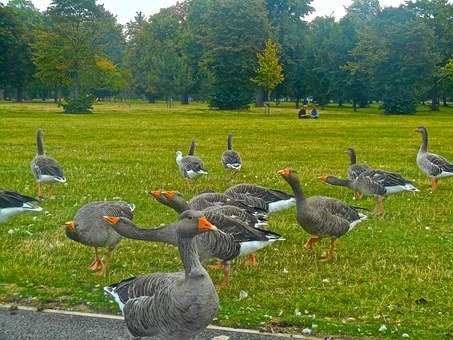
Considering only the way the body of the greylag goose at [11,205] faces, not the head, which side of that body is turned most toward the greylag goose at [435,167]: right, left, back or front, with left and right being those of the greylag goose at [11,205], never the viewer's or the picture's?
back

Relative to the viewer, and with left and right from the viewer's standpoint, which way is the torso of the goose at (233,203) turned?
facing to the left of the viewer

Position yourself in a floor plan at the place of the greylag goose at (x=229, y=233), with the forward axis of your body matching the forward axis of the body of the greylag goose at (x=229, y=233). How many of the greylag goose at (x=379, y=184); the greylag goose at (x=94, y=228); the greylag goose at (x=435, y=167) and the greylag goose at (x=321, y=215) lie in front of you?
1

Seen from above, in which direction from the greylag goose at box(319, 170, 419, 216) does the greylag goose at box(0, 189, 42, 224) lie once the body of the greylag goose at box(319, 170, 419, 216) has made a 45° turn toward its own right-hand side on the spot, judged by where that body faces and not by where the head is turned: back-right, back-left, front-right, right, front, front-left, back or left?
left

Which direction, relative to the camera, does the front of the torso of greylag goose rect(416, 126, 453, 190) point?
to the viewer's left

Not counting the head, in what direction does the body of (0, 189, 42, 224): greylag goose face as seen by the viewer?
to the viewer's left

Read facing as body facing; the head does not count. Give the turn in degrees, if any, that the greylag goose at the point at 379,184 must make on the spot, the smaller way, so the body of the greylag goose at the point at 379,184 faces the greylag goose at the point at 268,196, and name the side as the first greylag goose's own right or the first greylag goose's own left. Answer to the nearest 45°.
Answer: approximately 45° to the first greylag goose's own left

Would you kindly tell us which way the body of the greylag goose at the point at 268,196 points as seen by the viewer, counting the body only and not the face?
to the viewer's left

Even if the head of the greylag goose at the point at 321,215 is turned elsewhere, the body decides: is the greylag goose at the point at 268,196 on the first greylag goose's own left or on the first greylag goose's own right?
on the first greylag goose's own right

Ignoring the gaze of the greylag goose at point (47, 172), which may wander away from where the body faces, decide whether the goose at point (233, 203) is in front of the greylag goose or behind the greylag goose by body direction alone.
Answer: behind

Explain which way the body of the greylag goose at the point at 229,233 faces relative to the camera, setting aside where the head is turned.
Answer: to the viewer's left

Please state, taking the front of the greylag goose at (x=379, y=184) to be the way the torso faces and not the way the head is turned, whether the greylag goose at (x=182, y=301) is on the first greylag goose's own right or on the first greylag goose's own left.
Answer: on the first greylag goose's own left

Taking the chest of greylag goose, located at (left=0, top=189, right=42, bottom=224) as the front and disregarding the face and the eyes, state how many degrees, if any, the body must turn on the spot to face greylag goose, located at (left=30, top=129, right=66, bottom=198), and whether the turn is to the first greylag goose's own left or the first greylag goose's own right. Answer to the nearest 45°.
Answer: approximately 90° to the first greylag goose's own right

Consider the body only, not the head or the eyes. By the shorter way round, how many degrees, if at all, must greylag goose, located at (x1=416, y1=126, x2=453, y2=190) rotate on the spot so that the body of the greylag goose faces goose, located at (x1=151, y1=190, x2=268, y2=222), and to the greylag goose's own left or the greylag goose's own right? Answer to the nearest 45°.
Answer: approximately 45° to the greylag goose's own left
